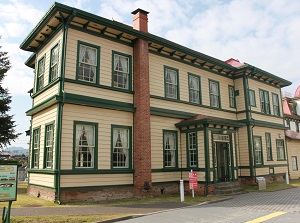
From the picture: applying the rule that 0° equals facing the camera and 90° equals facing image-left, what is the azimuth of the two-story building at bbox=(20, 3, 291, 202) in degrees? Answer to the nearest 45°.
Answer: approximately 315°
